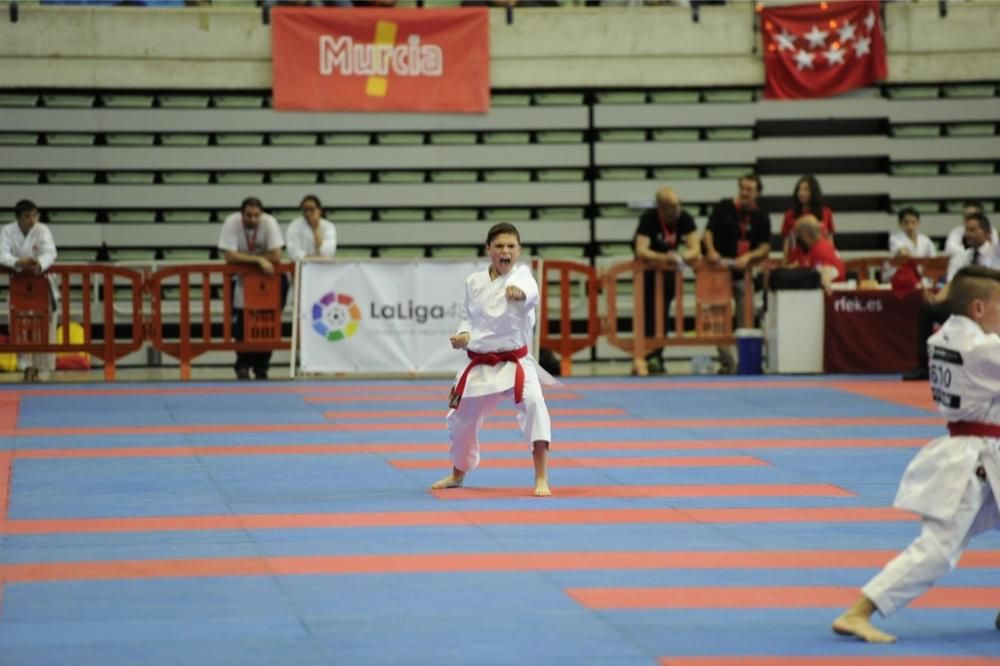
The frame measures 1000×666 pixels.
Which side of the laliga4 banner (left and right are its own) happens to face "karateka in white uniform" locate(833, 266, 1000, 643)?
front

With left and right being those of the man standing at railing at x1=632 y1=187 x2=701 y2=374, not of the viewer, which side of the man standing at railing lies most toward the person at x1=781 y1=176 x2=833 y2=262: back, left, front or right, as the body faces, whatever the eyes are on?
left

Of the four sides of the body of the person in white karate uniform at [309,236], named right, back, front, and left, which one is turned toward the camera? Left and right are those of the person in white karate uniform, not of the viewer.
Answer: front

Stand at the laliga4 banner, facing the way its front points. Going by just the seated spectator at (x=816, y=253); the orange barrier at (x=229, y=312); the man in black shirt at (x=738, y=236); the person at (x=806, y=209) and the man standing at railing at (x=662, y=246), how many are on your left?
4

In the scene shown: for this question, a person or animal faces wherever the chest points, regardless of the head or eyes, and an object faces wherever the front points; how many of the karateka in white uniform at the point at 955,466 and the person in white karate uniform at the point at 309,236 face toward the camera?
1

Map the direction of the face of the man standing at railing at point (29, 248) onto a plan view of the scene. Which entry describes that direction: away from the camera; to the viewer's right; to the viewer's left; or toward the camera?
toward the camera

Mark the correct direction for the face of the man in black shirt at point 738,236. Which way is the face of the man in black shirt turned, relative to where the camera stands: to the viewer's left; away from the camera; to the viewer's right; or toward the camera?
toward the camera

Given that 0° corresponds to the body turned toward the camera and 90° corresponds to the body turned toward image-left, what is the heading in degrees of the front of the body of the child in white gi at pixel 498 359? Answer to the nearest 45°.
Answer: approximately 0°

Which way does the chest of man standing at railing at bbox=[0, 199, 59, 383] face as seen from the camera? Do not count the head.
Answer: toward the camera

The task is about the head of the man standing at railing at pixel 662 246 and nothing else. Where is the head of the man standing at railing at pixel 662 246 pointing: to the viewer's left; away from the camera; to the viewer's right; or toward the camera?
toward the camera

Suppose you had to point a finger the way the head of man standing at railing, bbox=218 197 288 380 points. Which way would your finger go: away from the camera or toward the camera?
toward the camera

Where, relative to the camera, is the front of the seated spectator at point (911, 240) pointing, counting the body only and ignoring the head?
toward the camera

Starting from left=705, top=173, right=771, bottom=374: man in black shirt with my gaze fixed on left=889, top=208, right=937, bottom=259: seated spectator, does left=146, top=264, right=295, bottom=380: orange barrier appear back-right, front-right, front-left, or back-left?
back-left

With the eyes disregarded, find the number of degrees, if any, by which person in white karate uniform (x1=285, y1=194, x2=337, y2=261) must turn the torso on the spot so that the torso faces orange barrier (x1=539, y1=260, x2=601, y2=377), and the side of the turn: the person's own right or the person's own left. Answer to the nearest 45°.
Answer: approximately 90° to the person's own left

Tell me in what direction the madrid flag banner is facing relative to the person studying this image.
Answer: facing the viewer

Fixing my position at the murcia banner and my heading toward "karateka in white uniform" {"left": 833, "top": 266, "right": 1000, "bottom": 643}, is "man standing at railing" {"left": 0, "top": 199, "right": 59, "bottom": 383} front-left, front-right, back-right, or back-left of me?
front-right
